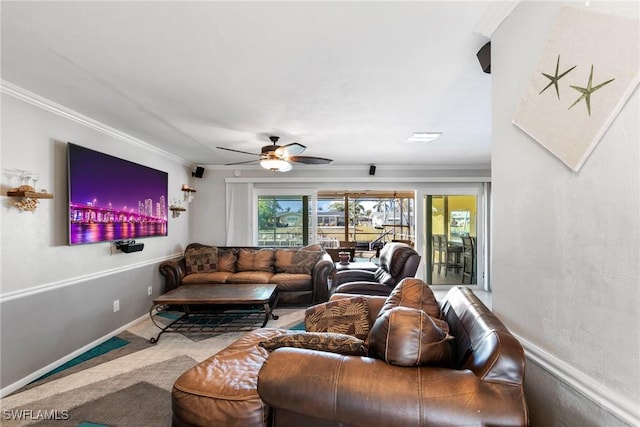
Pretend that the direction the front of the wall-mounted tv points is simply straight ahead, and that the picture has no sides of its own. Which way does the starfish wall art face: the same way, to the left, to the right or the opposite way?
the opposite way

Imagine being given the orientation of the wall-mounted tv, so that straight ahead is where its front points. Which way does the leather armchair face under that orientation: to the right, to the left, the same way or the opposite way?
the opposite way

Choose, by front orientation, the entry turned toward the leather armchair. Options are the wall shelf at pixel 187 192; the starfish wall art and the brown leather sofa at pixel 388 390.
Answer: the wall shelf

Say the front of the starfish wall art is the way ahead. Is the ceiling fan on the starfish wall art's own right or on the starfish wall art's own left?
on the starfish wall art's own right

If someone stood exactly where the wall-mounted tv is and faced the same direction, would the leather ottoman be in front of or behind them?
in front

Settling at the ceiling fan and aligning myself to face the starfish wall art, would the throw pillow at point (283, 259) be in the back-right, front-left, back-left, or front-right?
back-left

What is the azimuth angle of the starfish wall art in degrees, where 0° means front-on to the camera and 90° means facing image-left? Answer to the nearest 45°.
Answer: approximately 45°

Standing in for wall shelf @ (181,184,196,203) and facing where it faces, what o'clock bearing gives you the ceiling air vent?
The ceiling air vent is roughly at 12 o'clock from the wall shelf.

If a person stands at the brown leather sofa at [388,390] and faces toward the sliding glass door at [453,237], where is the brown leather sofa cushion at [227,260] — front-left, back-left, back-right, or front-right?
front-left

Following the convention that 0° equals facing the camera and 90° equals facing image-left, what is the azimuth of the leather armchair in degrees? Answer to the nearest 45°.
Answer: approximately 90°

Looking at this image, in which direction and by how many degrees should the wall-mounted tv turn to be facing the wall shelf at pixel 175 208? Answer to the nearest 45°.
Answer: approximately 90° to its left

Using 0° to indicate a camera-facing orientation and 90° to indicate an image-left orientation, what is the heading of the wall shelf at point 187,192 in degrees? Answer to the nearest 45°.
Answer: approximately 315°

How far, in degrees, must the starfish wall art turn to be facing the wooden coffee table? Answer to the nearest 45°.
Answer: approximately 45° to its right

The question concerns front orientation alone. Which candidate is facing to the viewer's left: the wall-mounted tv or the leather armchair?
the leather armchair

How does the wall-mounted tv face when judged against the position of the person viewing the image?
facing the viewer and to the right of the viewer

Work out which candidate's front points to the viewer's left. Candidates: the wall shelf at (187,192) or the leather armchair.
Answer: the leather armchair
